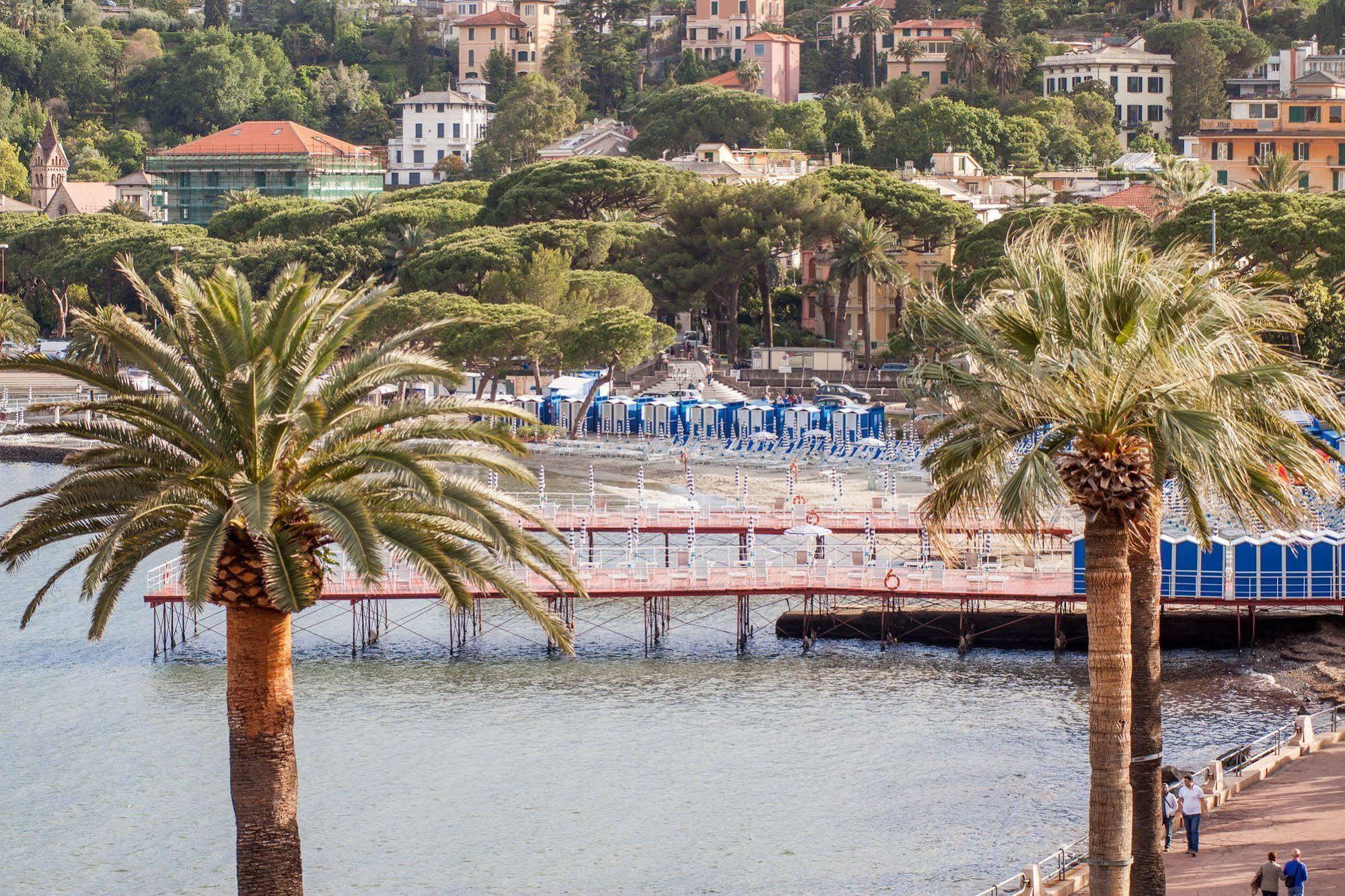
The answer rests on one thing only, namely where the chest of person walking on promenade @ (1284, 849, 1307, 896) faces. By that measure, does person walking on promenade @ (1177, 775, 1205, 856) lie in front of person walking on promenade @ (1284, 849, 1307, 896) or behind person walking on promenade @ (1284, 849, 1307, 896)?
in front

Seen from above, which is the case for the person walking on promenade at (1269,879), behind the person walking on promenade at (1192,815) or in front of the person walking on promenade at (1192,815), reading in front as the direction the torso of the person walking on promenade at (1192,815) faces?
in front

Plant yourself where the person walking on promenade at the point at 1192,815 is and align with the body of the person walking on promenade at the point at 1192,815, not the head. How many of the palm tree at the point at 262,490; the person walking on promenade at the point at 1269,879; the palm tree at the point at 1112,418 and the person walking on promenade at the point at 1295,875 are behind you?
0

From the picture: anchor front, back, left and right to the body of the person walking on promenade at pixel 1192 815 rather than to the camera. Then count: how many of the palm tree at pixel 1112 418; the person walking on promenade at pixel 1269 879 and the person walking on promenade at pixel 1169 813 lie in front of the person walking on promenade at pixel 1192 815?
2

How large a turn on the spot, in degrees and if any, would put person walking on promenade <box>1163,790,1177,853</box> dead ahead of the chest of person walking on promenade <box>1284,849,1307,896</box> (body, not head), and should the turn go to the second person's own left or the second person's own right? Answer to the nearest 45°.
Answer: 0° — they already face them

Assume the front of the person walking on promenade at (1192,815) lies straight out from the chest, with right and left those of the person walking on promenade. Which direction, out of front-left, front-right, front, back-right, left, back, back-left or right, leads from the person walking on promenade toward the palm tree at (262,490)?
front-right

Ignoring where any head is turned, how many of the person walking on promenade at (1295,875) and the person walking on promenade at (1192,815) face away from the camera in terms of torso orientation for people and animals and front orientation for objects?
1

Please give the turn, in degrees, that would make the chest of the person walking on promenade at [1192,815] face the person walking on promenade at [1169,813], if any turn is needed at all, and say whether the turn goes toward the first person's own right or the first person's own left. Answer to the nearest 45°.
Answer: approximately 135° to the first person's own right

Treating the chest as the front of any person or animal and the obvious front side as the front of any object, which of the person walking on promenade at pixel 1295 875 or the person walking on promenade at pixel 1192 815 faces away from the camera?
the person walking on promenade at pixel 1295 875

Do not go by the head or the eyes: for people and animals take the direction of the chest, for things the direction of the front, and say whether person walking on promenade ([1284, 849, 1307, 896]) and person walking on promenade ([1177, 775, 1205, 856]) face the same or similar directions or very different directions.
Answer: very different directions

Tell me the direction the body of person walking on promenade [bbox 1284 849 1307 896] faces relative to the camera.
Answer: away from the camera

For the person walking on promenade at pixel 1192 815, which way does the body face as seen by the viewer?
toward the camera

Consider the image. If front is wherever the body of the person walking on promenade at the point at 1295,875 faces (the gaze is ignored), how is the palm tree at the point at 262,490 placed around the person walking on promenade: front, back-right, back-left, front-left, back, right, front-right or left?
back-left
